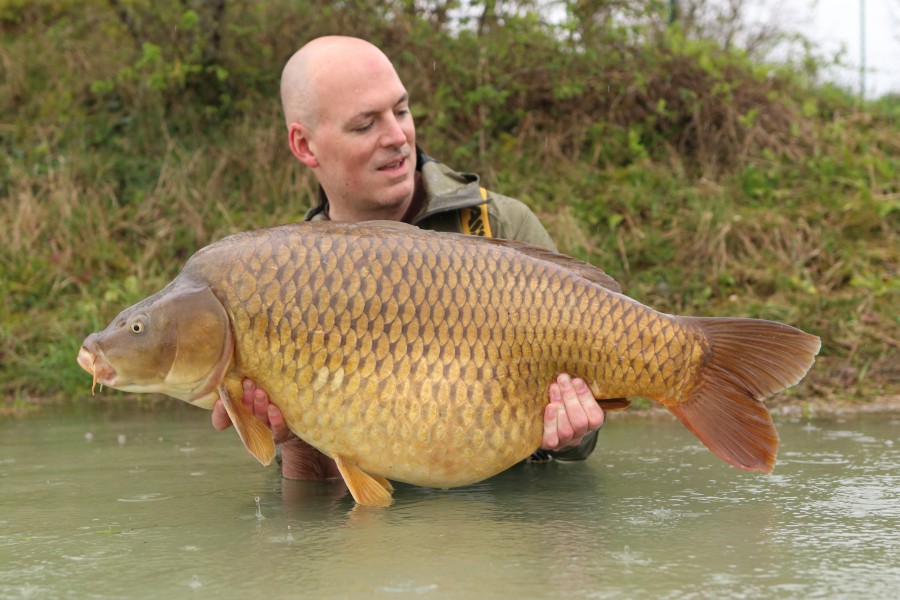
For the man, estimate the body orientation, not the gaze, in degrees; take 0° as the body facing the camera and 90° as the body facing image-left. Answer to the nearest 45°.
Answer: approximately 0°

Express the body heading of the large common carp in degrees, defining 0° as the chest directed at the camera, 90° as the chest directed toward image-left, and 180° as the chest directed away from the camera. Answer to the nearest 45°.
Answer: approximately 90°
